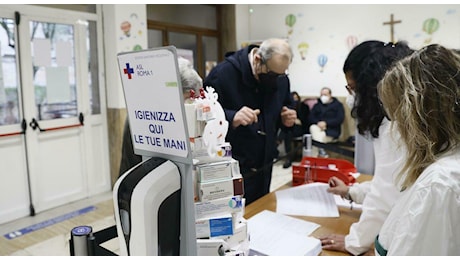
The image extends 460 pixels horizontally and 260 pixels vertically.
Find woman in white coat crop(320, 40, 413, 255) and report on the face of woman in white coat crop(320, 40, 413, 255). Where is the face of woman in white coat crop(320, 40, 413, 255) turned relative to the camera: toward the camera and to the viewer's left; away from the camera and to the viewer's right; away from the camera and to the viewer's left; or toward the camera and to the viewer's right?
away from the camera and to the viewer's left

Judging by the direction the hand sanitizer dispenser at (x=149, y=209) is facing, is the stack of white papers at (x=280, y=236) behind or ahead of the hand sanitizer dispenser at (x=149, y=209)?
behind

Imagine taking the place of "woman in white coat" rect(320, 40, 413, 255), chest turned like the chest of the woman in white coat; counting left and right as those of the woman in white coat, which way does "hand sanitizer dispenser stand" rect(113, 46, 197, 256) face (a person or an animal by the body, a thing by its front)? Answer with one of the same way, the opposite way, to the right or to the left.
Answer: to the left

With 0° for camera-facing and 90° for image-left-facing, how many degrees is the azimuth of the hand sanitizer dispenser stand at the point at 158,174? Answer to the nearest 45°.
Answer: approximately 45°

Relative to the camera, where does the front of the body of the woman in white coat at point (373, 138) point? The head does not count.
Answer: to the viewer's left

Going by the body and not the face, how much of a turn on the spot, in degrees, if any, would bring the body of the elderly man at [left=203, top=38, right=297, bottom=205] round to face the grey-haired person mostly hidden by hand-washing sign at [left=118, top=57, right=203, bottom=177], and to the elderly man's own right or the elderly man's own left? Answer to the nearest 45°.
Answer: approximately 135° to the elderly man's own right

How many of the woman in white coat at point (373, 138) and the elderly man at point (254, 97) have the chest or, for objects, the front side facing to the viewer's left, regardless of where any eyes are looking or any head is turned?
1

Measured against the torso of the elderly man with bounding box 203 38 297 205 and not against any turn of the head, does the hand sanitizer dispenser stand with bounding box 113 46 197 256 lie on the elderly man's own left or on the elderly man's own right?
on the elderly man's own right

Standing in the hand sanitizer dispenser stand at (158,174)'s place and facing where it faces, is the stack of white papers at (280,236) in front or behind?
behind
